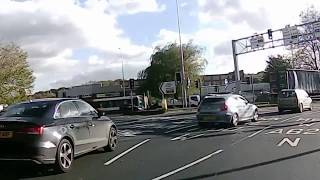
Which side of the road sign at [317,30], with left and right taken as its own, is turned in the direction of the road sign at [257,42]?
right

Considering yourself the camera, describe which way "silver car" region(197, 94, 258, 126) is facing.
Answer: facing away from the viewer and to the right of the viewer

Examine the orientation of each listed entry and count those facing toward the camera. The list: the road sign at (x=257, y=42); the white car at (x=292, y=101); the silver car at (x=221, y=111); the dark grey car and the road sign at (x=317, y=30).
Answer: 2

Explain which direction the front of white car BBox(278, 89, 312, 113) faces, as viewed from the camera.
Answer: facing away from the viewer and to the right of the viewer

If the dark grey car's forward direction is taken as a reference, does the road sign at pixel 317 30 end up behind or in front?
in front

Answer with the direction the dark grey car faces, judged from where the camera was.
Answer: facing away from the viewer and to the right of the viewer

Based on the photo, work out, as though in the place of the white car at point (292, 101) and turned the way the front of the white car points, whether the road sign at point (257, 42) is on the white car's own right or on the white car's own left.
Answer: on the white car's own left

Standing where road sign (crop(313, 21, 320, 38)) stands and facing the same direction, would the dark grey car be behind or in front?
in front

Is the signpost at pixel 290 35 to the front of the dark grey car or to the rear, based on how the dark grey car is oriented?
to the front

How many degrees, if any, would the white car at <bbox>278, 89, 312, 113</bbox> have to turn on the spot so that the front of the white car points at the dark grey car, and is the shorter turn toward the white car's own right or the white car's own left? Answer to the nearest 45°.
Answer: approximately 135° to the white car's own right

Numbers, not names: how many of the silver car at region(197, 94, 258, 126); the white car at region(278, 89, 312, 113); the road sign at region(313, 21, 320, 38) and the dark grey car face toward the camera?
1
